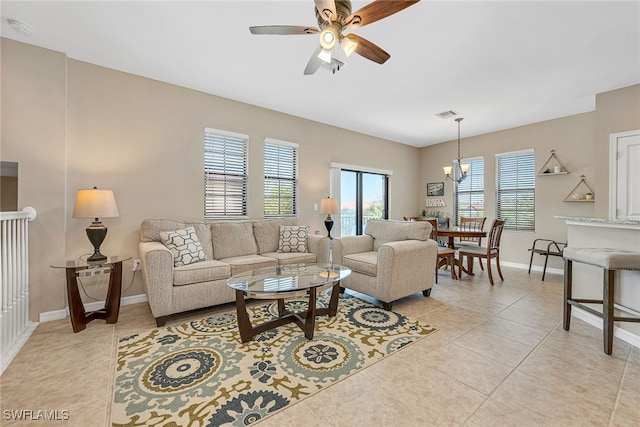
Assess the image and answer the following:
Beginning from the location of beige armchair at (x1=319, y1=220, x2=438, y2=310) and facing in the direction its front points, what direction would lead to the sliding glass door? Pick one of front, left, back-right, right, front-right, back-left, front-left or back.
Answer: back-right

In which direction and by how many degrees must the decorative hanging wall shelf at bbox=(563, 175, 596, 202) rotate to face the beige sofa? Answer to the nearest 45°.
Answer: approximately 45° to its right

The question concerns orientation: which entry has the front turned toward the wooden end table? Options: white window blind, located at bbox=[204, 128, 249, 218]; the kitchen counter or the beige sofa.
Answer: the kitchen counter

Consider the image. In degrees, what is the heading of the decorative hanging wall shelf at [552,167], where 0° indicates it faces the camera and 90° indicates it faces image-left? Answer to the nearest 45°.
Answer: approximately 0°

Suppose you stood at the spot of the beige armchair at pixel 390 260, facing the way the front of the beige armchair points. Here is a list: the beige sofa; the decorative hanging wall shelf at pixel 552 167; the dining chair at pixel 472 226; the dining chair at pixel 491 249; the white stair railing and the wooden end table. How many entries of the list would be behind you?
3

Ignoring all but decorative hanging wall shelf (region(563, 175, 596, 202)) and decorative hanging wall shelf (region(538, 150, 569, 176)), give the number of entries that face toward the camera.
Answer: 2

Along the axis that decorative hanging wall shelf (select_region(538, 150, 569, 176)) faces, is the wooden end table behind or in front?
in front

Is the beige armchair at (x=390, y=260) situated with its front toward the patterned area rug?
yes

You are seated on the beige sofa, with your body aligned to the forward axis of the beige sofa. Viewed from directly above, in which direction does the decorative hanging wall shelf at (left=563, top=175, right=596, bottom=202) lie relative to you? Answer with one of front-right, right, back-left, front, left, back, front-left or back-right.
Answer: front-left

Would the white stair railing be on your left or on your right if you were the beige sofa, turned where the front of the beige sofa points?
on your right

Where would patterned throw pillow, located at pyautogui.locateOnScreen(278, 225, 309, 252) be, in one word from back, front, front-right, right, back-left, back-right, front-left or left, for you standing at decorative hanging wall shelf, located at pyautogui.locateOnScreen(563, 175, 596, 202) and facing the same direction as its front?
front-right

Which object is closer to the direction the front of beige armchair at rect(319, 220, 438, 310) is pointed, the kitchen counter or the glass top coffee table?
the glass top coffee table

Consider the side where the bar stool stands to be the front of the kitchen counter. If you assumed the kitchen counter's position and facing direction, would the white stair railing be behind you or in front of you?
in front

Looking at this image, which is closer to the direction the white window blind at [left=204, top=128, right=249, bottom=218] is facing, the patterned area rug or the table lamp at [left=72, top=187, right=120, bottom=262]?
the patterned area rug

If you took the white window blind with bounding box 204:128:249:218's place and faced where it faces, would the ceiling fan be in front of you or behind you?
in front
